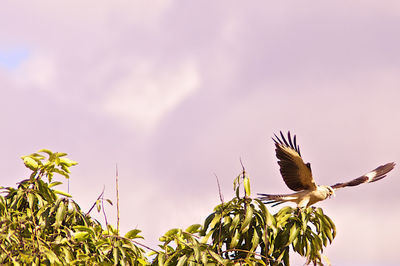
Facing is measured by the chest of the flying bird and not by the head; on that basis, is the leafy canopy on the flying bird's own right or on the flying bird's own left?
on the flying bird's own right

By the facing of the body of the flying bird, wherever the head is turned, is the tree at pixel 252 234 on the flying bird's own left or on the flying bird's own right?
on the flying bird's own right

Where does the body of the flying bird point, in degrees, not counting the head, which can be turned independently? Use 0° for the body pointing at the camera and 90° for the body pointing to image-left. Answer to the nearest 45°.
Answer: approximately 315°
